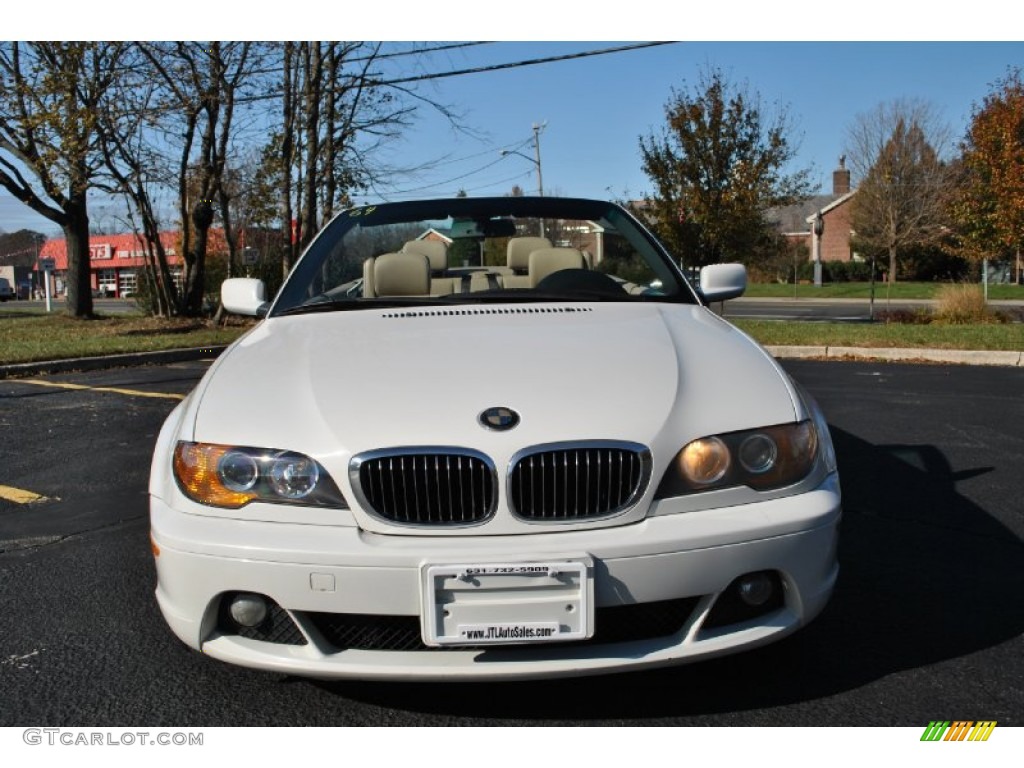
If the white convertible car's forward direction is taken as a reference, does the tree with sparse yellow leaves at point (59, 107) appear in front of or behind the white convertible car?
behind

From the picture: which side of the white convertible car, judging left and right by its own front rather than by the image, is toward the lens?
front
